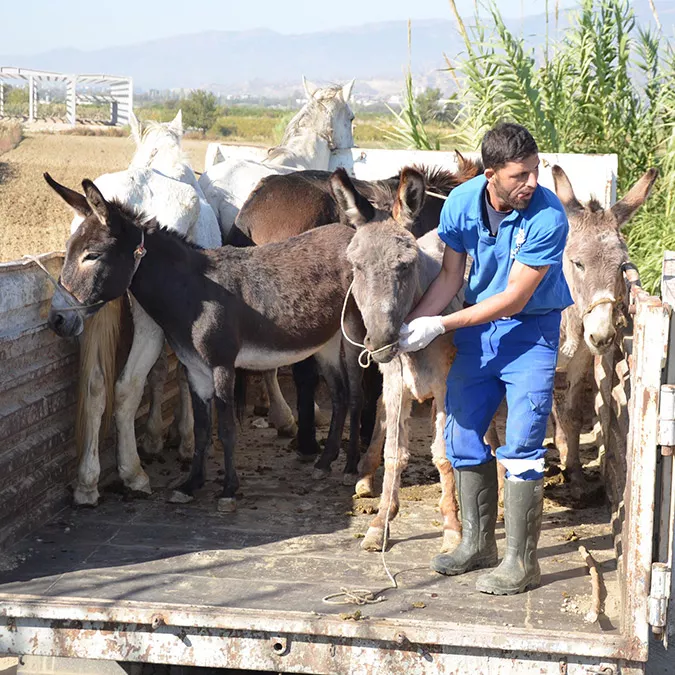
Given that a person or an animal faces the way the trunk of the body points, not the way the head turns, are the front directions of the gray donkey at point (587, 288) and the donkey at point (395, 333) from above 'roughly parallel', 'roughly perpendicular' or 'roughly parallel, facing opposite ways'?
roughly parallel

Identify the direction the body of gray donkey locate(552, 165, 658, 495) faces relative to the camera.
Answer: toward the camera

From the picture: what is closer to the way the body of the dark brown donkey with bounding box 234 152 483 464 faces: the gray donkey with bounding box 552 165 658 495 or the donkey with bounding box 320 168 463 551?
the gray donkey

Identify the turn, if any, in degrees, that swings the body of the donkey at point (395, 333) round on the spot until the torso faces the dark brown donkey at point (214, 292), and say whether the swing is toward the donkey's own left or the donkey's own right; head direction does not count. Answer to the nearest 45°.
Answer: approximately 135° to the donkey's own right

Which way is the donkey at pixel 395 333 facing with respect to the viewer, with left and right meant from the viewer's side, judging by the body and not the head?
facing the viewer

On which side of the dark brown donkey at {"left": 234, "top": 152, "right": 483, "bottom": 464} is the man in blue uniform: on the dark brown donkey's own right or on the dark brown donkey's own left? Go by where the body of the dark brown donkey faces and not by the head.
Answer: on the dark brown donkey's own right

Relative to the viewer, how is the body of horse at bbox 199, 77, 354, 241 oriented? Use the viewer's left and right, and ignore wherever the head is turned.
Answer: facing away from the viewer and to the right of the viewer

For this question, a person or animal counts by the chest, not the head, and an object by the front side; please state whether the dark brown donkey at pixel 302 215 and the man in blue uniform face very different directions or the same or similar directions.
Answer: very different directions

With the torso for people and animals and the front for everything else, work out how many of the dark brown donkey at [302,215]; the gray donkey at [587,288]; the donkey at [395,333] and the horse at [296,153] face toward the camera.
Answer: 2

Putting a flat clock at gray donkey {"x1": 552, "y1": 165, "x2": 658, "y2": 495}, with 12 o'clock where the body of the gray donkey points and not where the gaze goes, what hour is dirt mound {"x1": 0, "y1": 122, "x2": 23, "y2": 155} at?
The dirt mound is roughly at 5 o'clock from the gray donkey.

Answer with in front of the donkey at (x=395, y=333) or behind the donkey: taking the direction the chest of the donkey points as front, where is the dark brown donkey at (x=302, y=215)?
behind

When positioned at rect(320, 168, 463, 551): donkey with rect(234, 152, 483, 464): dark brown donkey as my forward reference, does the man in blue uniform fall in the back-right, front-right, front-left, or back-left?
back-right

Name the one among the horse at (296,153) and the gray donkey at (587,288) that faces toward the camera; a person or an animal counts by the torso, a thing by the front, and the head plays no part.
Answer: the gray donkey
